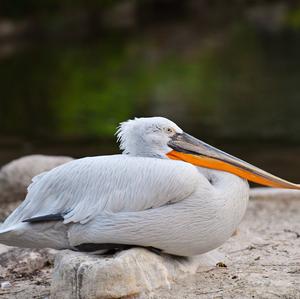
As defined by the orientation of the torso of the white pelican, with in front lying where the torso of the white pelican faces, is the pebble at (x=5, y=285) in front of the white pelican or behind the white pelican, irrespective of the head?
behind

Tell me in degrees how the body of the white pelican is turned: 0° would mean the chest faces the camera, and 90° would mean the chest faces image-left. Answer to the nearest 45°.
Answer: approximately 270°
